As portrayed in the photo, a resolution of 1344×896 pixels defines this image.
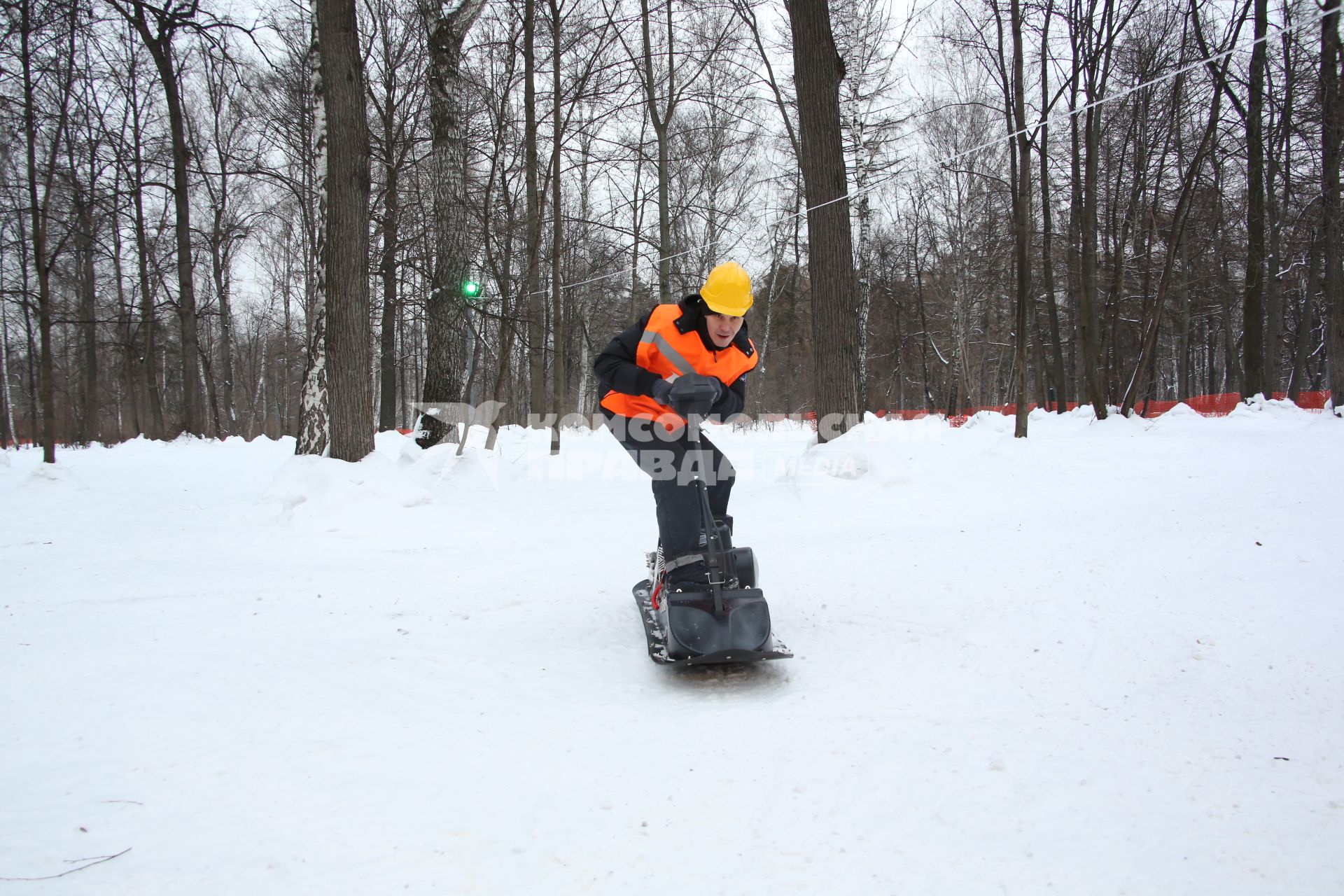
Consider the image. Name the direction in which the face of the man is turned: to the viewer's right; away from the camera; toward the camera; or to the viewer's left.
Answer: toward the camera

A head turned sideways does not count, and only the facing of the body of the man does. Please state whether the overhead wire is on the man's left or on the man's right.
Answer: on the man's left

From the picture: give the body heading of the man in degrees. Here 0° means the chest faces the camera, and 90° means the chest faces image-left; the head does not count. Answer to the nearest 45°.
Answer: approximately 315°
